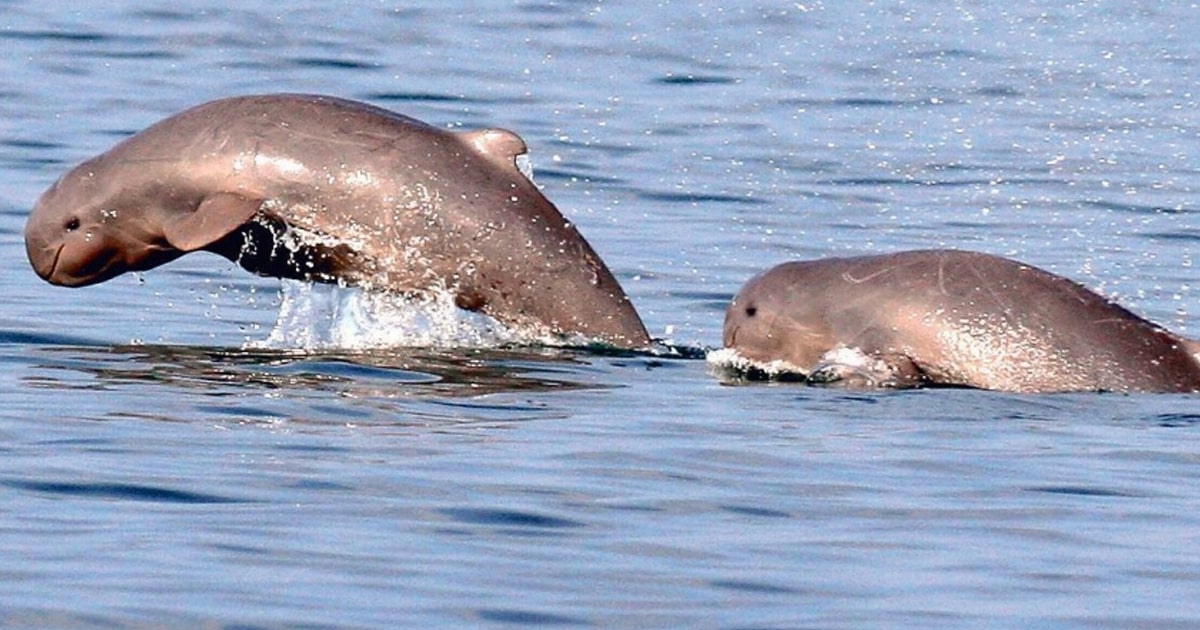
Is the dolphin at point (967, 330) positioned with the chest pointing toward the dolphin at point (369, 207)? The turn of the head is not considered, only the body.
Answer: yes

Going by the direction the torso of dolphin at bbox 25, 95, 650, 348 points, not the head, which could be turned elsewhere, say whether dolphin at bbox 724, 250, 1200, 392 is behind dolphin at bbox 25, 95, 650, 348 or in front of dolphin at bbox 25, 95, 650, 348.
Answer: behind

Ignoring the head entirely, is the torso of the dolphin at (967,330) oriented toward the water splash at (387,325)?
yes

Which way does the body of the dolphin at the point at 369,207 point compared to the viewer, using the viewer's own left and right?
facing to the left of the viewer

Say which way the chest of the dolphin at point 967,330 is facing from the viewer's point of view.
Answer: to the viewer's left

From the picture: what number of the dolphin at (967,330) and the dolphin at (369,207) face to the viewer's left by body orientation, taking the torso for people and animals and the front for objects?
2
